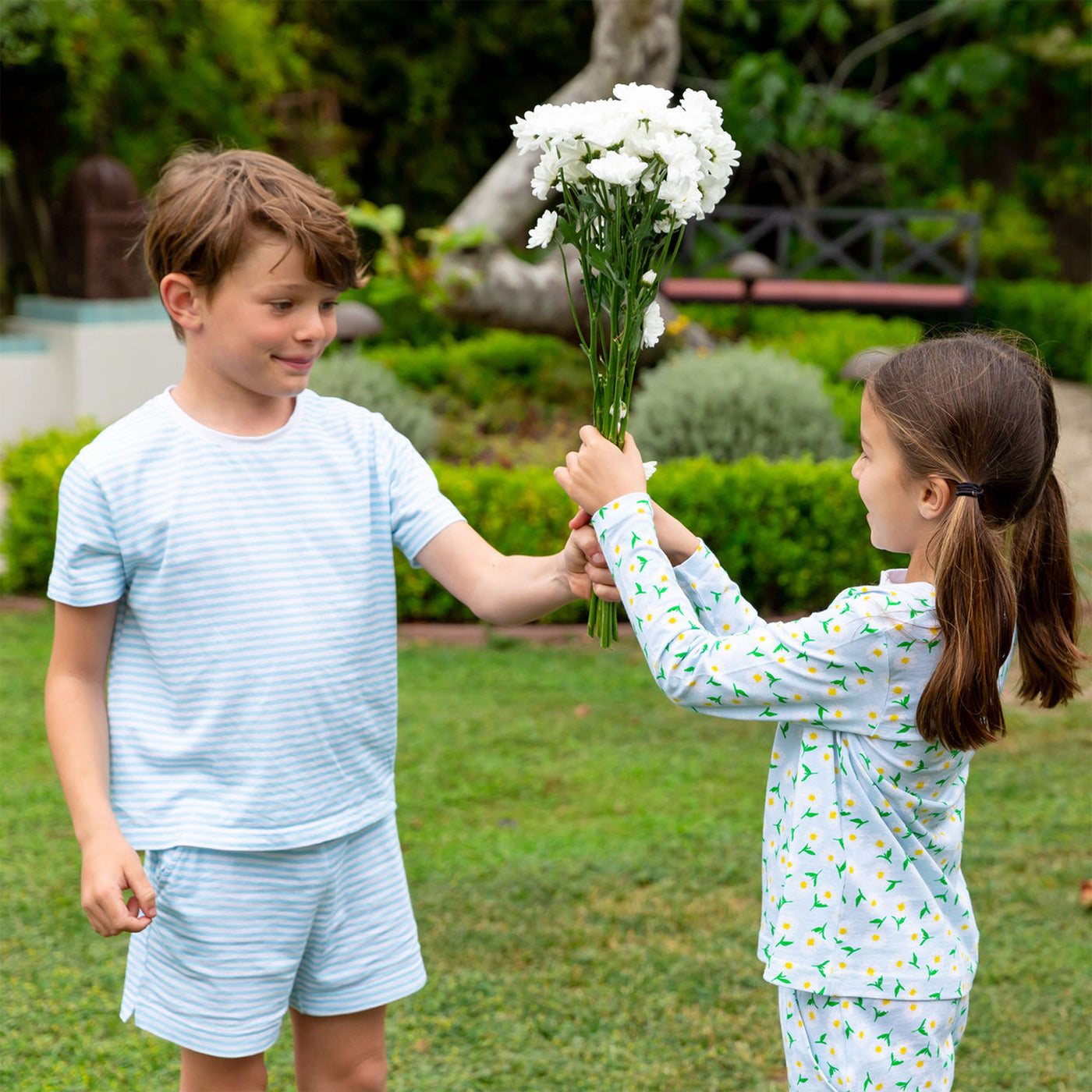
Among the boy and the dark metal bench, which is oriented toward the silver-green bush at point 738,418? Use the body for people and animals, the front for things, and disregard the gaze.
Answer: the dark metal bench

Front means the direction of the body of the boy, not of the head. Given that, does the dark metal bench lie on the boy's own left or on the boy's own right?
on the boy's own left

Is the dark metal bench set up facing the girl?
yes

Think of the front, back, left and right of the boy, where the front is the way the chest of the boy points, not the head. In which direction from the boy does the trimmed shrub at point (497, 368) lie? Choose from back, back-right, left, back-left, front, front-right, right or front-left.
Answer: back-left

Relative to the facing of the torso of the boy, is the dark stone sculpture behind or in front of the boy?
behind

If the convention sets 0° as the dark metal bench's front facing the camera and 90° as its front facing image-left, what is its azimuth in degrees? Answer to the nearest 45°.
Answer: approximately 0°

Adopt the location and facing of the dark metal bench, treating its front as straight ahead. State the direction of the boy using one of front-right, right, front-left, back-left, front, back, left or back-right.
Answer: front

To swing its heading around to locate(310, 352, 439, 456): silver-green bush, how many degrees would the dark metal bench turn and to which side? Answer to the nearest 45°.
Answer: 0° — it already faces it

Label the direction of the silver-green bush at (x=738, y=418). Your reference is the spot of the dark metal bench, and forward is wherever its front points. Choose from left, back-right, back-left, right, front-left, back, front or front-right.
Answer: front

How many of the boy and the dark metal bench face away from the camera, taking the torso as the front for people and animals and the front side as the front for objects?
0

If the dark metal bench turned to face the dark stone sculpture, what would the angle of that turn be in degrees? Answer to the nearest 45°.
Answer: approximately 45° to its right

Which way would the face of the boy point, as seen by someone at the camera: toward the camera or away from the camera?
toward the camera

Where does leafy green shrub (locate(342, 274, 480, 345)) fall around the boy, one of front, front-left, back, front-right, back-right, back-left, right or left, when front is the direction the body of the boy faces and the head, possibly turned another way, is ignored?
back-left

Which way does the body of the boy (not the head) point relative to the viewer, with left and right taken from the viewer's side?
facing the viewer and to the right of the viewer

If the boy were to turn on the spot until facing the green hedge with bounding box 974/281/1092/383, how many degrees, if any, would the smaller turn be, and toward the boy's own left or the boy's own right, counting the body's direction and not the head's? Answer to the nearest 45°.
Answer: approximately 90° to the boy's own left

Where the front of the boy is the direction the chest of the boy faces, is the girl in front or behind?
in front
